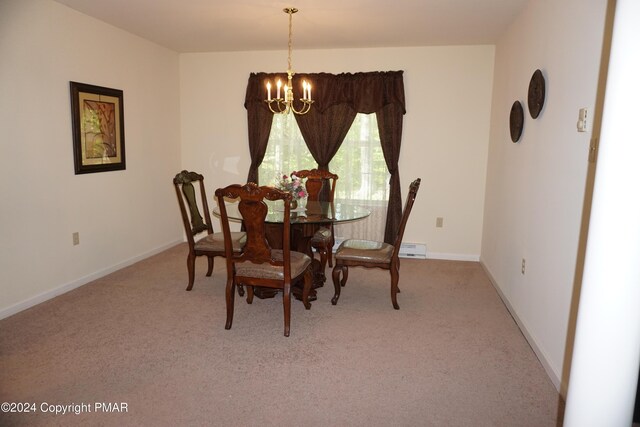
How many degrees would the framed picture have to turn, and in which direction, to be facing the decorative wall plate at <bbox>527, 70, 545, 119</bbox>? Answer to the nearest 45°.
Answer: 0° — it already faces it

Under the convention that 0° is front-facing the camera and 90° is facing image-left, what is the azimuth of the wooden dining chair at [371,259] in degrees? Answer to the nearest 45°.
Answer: approximately 90°

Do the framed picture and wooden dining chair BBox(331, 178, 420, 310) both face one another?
yes

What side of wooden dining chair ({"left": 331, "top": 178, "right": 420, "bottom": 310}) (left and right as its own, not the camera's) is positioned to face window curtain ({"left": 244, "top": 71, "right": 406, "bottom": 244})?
right

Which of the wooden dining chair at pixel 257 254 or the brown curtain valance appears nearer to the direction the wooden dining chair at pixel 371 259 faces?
the wooden dining chair

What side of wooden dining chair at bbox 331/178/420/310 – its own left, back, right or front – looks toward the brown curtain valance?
right

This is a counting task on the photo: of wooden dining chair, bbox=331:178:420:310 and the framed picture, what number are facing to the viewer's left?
1

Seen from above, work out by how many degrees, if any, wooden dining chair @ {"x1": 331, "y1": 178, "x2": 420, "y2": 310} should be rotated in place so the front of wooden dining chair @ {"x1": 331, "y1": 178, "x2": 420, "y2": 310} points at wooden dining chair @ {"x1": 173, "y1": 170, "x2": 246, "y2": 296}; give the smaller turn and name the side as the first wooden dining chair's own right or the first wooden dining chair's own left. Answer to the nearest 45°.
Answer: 0° — it already faces it

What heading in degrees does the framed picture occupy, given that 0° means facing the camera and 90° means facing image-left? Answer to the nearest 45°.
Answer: approximately 315°

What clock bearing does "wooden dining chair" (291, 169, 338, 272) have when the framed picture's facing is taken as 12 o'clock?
The wooden dining chair is roughly at 11 o'clock from the framed picture.

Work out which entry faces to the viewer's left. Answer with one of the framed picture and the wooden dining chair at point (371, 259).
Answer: the wooden dining chair
